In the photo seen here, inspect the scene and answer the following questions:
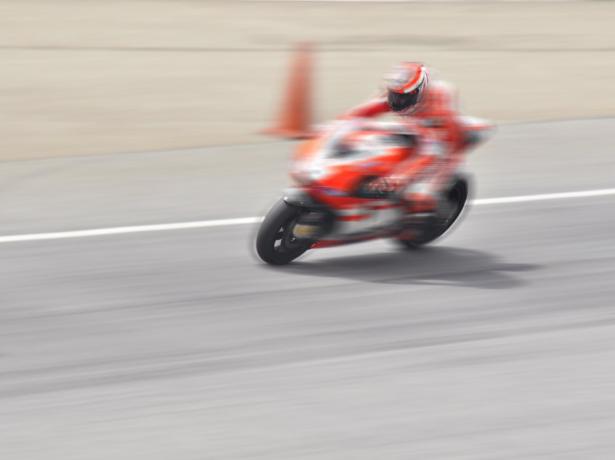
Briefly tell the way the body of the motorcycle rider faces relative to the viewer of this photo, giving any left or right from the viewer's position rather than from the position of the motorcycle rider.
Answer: facing the viewer and to the left of the viewer

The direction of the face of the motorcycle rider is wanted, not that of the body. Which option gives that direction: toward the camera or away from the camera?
toward the camera

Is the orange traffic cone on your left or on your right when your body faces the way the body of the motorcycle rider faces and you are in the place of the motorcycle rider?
on your right
